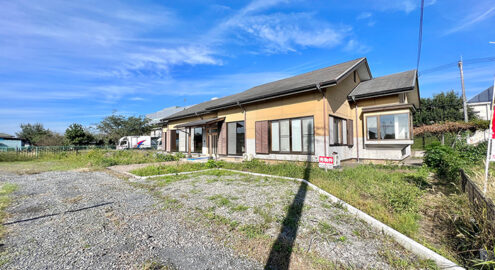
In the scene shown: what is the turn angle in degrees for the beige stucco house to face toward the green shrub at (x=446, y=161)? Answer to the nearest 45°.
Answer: approximately 90° to its left

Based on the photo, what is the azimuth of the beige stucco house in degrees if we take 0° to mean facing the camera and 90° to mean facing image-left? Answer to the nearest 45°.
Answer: approximately 45°

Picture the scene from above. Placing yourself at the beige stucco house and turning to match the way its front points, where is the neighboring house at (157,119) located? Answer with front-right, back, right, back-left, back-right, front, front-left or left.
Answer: right

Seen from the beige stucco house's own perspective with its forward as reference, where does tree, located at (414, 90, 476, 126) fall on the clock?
The tree is roughly at 6 o'clock from the beige stucco house.

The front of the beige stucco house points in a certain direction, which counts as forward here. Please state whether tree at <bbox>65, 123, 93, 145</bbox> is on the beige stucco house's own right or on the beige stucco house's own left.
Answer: on the beige stucco house's own right

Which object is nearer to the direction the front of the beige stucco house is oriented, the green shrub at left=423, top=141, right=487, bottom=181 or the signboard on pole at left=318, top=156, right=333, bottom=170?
the signboard on pole

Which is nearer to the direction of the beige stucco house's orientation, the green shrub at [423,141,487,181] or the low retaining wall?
the low retaining wall

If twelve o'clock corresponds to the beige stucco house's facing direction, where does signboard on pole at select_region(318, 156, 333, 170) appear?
The signboard on pole is roughly at 11 o'clock from the beige stucco house.

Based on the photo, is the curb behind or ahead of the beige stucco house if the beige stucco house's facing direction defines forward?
ahead

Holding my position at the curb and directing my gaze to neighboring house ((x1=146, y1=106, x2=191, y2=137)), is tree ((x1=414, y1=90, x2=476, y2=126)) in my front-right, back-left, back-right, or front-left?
front-right

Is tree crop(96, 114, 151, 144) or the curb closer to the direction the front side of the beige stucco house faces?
the curb

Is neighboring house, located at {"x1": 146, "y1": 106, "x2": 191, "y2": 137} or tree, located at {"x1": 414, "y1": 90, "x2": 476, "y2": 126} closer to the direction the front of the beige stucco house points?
the neighboring house

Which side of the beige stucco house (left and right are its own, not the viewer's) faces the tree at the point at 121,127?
right

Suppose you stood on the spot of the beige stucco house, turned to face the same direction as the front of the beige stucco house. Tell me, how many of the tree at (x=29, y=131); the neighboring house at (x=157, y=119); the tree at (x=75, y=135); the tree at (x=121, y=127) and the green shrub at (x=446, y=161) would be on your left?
1
